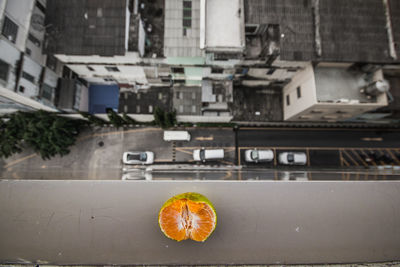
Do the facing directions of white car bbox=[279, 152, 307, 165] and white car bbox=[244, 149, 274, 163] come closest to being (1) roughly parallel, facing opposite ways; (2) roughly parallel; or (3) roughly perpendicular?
roughly parallel

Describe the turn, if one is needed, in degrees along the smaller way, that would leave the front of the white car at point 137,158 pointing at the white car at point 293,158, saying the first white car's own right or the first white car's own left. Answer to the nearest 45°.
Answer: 0° — it already faces it

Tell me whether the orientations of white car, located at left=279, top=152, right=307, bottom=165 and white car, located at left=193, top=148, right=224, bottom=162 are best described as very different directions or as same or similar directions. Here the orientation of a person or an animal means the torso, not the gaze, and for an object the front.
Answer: same or similar directions

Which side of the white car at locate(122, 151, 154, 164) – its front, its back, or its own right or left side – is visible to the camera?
right
